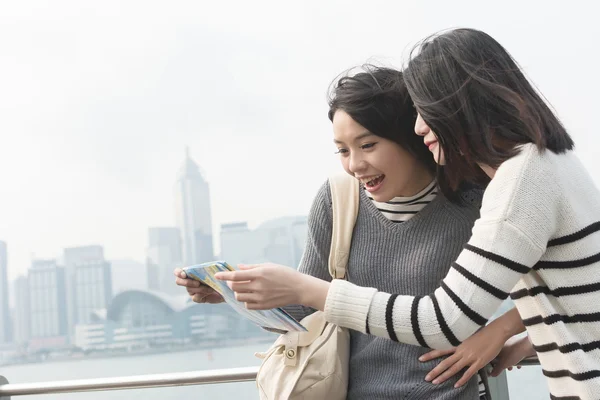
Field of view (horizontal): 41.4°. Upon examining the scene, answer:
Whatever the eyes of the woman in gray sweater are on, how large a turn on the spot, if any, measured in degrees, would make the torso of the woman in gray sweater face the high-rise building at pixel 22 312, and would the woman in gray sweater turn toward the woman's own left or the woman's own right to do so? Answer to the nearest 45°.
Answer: approximately 90° to the woman's own right

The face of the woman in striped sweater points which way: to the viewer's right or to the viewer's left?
to the viewer's left

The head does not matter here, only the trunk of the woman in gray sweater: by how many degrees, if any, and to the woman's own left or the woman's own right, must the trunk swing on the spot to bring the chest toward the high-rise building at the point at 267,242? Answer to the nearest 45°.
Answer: approximately 135° to the woman's own right

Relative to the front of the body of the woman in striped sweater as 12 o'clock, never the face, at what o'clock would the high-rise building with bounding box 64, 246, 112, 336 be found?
The high-rise building is roughly at 2 o'clock from the woman in striped sweater.

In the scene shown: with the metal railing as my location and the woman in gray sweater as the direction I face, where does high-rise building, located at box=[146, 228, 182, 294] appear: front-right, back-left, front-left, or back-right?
back-left

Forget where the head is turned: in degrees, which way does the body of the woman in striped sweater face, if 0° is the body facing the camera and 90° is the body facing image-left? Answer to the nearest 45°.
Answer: approximately 90°

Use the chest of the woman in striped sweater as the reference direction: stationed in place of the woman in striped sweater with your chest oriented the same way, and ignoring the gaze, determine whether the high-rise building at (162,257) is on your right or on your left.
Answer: on your right

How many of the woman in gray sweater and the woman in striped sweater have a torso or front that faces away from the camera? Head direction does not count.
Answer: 0
